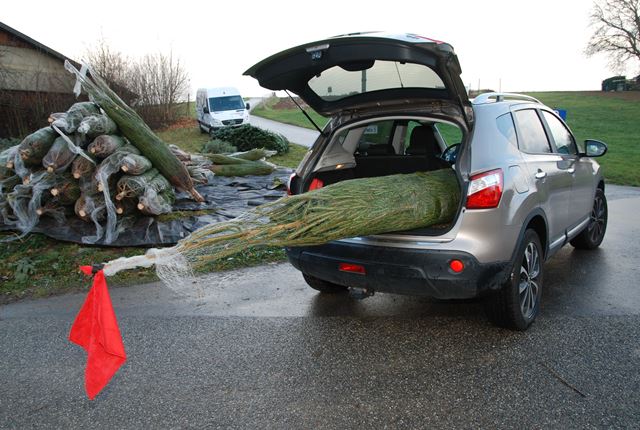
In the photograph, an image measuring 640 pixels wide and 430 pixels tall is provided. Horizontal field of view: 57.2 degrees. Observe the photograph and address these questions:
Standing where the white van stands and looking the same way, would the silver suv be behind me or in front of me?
in front

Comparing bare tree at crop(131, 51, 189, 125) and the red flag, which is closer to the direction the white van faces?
the red flag

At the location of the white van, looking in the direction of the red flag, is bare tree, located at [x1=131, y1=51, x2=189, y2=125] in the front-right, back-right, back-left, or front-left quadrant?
back-right

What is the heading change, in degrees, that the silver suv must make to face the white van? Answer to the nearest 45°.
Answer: approximately 90° to its left

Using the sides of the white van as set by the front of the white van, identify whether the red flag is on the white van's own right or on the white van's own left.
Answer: on the white van's own right

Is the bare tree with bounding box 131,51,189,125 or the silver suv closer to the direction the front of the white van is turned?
the silver suv

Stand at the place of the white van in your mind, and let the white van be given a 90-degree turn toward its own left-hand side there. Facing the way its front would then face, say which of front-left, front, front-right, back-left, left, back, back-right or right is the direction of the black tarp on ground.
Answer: back-right

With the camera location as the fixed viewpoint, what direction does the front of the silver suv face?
facing away from the viewer and to the right of the viewer

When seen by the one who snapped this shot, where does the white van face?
facing the viewer and to the right of the viewer

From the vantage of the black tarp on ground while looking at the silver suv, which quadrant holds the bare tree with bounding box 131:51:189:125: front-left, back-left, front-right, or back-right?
back-left

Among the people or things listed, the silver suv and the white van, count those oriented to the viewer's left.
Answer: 0
